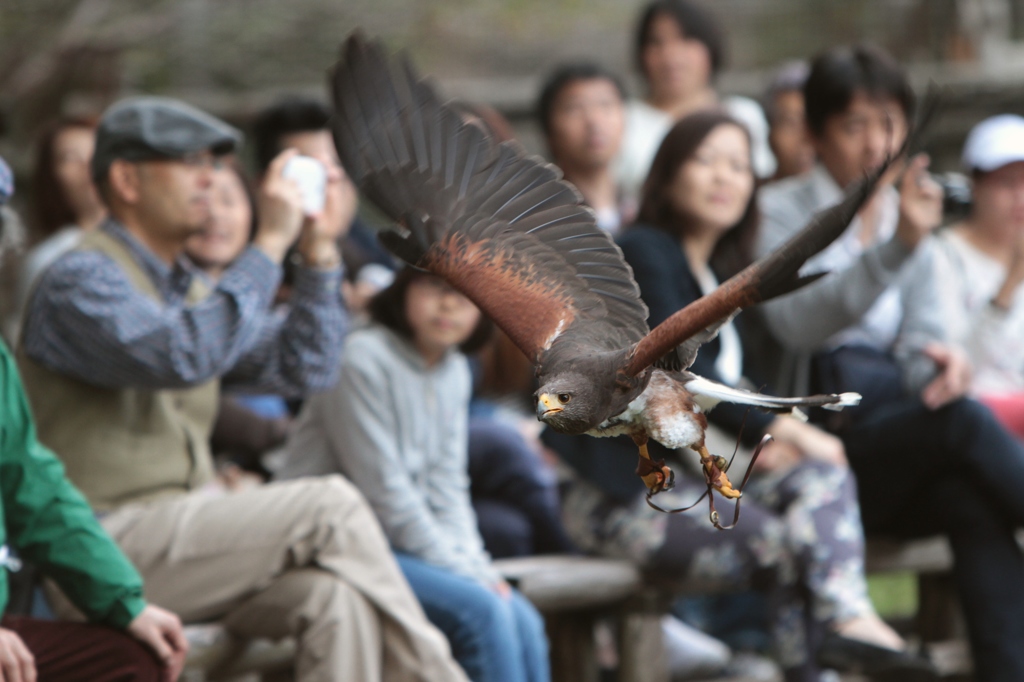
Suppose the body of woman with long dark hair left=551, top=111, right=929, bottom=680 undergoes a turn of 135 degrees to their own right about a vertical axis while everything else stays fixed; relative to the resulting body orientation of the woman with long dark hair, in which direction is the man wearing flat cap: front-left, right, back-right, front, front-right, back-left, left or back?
front-left

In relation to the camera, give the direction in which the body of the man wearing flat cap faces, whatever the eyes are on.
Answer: to the viewer's right

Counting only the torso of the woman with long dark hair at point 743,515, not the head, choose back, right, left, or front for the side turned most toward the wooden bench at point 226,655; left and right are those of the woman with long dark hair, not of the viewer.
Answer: right

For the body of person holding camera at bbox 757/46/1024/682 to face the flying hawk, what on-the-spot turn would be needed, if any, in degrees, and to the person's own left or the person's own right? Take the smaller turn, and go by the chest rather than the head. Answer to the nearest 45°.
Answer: approximately 90° to the person's own right

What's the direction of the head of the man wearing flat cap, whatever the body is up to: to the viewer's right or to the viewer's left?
to the viewer's right

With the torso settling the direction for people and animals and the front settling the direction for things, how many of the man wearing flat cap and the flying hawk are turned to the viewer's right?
1

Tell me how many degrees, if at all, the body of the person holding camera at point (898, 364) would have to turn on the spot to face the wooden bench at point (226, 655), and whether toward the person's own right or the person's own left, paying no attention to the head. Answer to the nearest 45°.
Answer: approximately 90° to the person's own right

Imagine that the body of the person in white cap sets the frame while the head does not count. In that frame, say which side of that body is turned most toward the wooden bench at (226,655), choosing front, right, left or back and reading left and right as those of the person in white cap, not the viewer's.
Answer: right

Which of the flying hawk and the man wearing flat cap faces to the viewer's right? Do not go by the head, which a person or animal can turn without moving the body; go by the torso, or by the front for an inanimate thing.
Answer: the man wearing flat cap

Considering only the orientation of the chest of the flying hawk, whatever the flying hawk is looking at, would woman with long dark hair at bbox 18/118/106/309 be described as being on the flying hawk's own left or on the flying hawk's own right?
on the flying hawk's own right

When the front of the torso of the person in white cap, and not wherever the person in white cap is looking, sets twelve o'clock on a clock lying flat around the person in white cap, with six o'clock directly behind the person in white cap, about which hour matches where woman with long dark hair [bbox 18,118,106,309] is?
The woman with long dark hair is roughly at 4 o'clock from the person in white cap.
